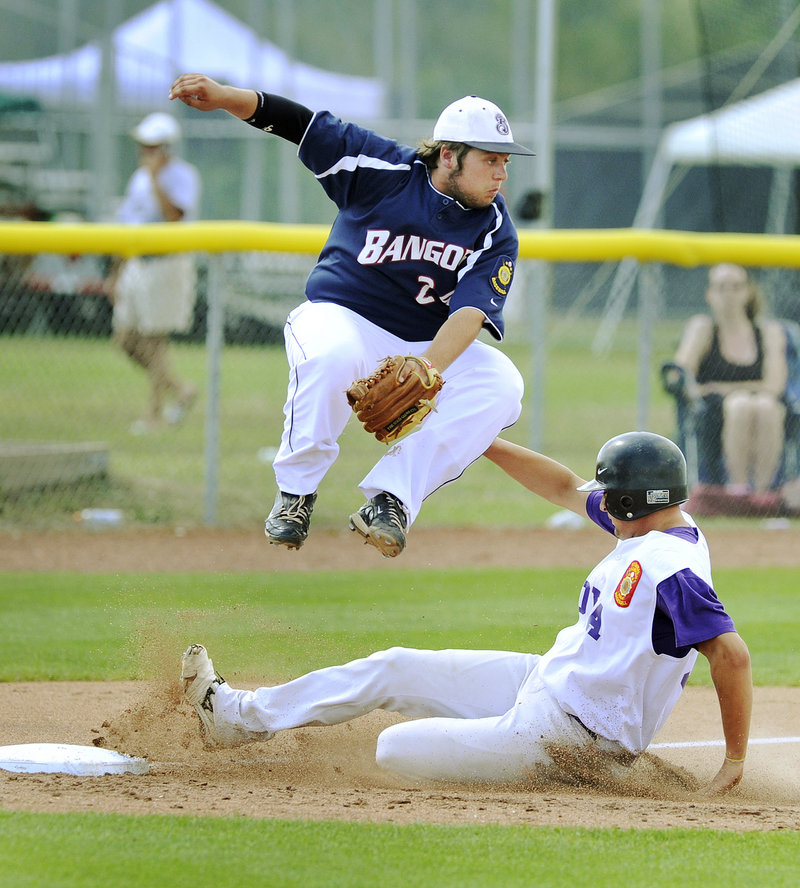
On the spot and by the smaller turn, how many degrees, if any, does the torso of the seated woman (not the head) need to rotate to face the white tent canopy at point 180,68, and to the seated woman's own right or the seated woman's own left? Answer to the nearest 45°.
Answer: approximately 135° to the seated woman's own right

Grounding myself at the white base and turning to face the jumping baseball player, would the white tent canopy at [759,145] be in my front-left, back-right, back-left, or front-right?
front-left

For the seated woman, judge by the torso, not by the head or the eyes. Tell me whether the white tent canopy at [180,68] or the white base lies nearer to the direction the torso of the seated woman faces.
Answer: the white base

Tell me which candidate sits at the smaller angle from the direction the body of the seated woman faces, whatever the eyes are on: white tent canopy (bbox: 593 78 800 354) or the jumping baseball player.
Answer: the jumping baseball player

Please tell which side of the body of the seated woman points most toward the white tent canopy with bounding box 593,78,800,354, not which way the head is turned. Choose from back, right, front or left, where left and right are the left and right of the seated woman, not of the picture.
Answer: back

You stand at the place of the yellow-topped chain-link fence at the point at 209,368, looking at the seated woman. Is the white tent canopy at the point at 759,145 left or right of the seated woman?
left

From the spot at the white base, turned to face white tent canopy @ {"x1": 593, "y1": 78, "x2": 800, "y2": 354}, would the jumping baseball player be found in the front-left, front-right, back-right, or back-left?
front-right

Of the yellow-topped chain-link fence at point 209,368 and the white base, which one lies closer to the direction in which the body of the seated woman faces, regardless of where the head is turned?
the white base

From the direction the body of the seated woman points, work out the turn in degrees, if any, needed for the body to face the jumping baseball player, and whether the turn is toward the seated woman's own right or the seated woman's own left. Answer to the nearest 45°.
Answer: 0° — they already face them

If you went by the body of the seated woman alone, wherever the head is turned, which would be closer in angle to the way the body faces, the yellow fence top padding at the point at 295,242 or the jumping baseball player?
the jumping baseball player

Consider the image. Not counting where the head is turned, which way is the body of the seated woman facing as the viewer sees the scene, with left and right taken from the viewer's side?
facing the viewer
